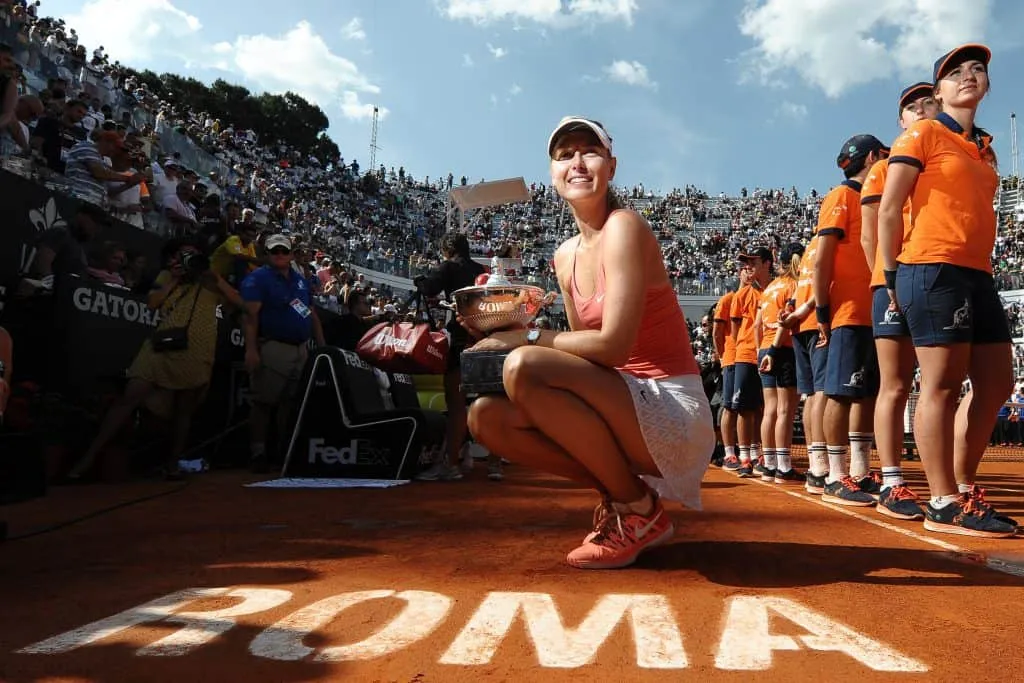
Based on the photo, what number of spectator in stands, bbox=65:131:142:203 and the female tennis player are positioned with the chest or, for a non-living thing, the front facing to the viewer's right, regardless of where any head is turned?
1

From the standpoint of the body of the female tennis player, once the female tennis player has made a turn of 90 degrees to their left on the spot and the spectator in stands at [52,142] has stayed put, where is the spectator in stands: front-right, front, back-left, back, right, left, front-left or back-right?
back

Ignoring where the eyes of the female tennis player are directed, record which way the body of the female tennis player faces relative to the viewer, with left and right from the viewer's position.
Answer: facing the viewer and to the left of the viewer

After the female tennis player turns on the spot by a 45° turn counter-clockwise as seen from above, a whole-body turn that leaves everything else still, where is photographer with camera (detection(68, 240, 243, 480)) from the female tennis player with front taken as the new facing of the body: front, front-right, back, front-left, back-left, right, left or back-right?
back-right

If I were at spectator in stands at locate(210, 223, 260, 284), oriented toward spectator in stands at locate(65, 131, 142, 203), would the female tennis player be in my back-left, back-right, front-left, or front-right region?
back-left

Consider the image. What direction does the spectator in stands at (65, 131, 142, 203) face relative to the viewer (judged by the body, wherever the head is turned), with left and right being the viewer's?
facing to the right of the viewer

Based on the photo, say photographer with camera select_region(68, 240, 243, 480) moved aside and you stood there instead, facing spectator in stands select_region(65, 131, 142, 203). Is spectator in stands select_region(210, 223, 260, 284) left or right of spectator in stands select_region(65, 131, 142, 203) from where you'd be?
right

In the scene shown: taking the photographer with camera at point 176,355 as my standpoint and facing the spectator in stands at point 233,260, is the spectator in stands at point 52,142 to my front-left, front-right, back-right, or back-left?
front-left

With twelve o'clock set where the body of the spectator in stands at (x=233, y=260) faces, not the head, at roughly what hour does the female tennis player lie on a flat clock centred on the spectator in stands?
The female tennis player is roughly at 1 o'clock from the spectator in stands.

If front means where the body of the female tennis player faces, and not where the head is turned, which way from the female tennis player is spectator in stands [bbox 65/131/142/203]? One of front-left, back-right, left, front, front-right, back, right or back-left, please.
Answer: right

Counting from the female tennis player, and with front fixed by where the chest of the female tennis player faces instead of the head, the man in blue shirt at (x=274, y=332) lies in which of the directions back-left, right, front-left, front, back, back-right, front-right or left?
right

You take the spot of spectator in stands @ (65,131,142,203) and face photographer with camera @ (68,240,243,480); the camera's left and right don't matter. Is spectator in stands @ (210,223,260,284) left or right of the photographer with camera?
left

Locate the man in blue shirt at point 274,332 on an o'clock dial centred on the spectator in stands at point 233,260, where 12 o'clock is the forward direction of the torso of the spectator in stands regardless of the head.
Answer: The man in blue shirt is roughly at 1 o'clock from the spectator in stands.

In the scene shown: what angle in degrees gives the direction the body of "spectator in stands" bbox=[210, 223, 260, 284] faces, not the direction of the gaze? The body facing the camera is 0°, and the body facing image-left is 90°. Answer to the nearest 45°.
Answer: approximately 315°
